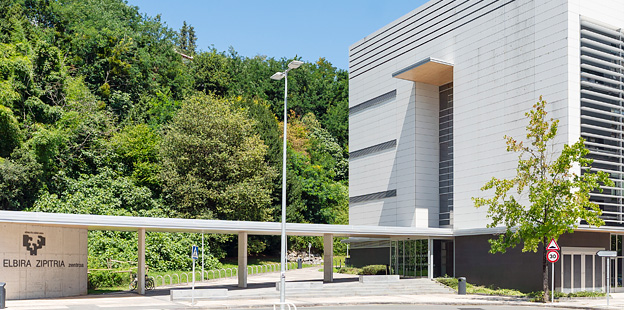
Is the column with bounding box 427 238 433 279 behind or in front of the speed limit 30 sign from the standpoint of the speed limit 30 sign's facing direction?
behind

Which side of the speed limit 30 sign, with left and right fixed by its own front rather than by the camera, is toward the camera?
front

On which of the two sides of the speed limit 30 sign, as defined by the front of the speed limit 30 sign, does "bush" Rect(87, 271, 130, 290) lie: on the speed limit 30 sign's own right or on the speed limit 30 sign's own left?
on the speed limit 30 sign's own right

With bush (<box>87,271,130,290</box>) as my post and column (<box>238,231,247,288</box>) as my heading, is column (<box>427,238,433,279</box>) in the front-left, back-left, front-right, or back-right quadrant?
front-left
